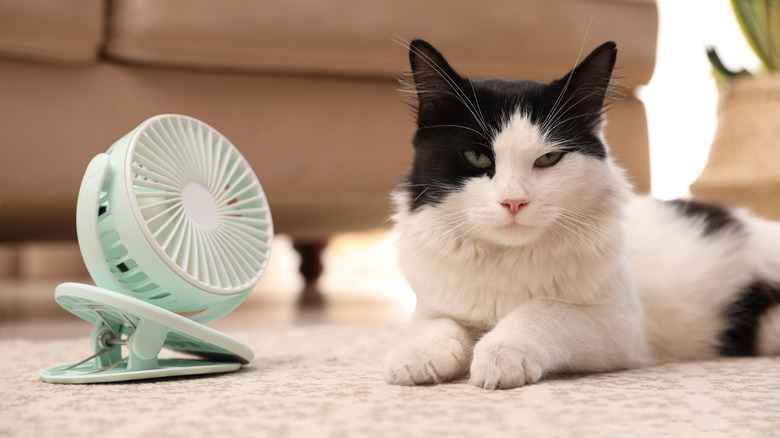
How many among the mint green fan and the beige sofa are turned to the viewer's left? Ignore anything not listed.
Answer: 0

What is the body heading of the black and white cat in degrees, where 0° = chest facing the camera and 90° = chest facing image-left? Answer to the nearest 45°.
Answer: approximately 45°

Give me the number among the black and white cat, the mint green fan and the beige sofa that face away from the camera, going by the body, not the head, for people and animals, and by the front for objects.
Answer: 0

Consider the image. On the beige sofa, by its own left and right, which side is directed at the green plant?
left

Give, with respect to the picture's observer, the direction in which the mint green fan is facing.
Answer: facing the viewer and to the right of the viewer

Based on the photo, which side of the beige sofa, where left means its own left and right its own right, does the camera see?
front

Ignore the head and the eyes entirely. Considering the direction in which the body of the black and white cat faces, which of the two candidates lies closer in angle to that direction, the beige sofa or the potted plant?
the beige sofa

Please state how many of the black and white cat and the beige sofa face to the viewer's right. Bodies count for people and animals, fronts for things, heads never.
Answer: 0

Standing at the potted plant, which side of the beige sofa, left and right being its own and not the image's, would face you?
left

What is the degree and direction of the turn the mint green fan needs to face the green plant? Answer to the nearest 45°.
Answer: approximately 45° to its left

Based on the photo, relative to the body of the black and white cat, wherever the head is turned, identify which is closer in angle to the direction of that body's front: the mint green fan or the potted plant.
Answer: the mint green fan
